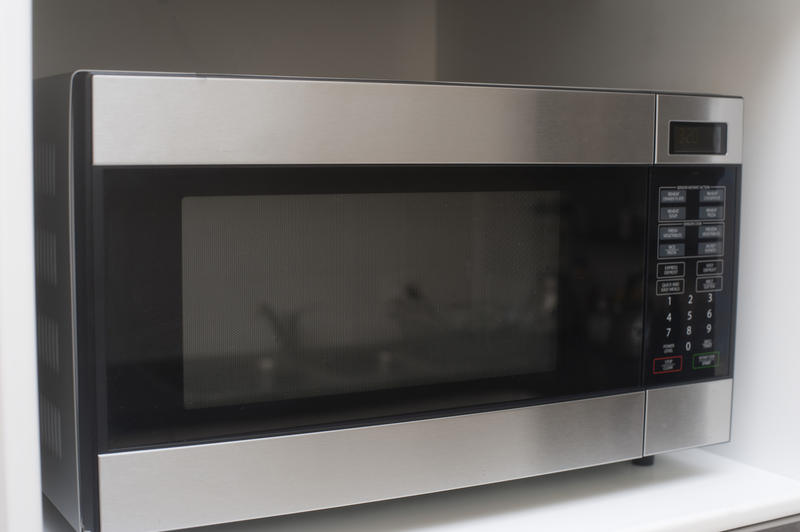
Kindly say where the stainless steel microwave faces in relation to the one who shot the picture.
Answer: facing the viewer and to the right of the viewer
